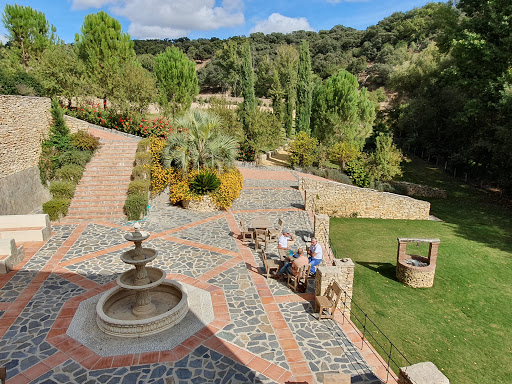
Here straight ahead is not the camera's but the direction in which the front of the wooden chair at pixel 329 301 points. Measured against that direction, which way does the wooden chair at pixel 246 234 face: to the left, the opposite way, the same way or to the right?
the opposite way

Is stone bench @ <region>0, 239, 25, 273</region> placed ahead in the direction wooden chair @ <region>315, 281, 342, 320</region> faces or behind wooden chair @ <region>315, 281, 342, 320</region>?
ahead

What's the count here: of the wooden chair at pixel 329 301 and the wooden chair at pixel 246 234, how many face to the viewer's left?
1

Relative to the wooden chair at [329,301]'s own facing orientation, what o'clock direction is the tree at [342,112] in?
The tree is roughly at 3 o'clock from the wooden chair.

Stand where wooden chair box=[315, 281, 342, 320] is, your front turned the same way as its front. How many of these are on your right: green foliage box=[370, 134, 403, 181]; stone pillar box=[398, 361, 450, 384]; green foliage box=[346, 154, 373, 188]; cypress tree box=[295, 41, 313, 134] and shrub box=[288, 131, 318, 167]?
4

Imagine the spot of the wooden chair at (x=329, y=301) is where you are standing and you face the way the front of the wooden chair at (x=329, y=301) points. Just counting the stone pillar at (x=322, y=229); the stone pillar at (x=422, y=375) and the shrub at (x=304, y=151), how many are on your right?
2

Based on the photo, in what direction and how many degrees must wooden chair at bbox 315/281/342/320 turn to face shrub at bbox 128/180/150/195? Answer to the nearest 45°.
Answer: approximately 45° to its right

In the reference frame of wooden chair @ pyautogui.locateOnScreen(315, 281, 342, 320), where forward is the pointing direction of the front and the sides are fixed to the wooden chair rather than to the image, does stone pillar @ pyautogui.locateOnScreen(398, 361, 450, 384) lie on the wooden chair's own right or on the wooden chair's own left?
on the wooden chair's own left

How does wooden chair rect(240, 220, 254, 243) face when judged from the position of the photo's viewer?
facing to the right of the viewer

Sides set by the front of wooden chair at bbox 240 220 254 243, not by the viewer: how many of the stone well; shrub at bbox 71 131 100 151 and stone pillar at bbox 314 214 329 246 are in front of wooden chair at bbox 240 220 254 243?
2

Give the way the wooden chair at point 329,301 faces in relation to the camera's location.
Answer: facing to the left of the viewer

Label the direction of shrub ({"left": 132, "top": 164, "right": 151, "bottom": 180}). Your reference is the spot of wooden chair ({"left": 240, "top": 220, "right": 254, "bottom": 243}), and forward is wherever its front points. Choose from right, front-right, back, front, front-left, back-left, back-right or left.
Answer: back-left

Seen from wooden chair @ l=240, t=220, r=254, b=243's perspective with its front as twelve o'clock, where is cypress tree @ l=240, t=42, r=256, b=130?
The cypress tree is roughly at 9 o'clock from the wooden chair.

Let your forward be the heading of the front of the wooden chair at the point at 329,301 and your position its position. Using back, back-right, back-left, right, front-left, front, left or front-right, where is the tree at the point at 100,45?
front-right

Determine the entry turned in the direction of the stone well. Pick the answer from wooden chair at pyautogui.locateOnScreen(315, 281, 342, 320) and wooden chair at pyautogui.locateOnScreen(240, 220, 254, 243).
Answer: wooden chair at pyautogui.locateOnScreen(240, 220, 254, 243)

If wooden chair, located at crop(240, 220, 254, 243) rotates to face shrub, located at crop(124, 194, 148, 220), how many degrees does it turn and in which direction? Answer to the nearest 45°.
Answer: approximately 180°
